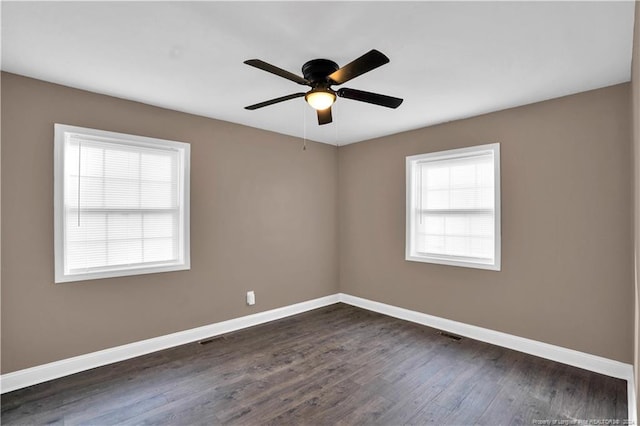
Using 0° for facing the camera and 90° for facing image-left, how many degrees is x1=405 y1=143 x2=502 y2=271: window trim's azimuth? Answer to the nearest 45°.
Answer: approximately 45°

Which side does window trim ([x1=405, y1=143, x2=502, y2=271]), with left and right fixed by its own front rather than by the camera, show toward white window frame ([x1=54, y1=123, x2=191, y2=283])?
front
